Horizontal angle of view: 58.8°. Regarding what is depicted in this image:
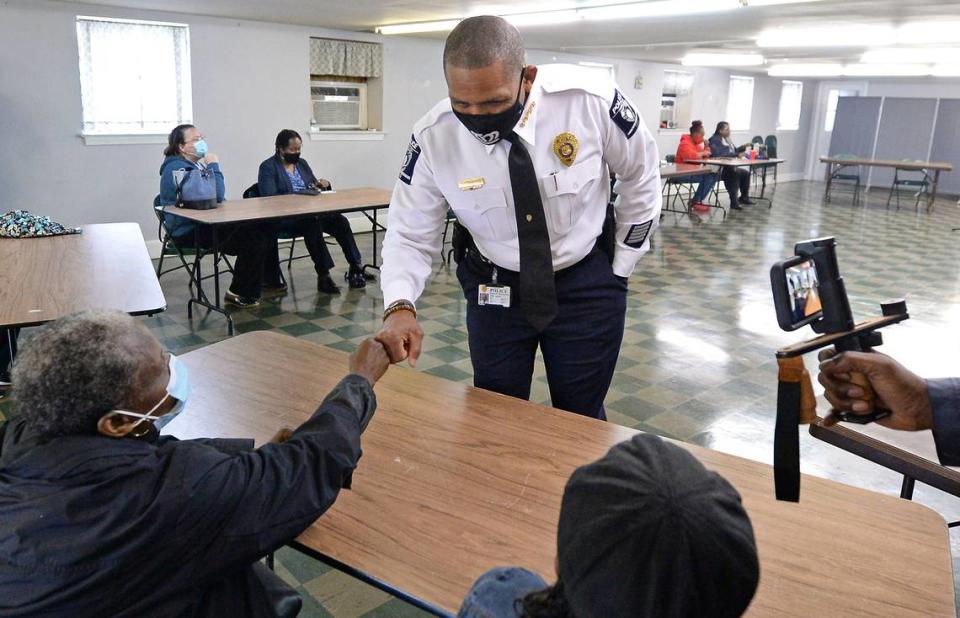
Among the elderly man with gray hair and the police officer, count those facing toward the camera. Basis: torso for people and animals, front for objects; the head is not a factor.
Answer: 1

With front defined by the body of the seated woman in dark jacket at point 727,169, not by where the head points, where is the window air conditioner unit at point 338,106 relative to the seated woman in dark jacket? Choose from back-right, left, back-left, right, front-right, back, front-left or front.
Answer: right

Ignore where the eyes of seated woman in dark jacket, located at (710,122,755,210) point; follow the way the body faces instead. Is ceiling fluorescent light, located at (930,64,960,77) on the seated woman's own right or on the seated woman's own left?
on the seated woman's own left

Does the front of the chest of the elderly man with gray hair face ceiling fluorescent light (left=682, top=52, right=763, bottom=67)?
yes

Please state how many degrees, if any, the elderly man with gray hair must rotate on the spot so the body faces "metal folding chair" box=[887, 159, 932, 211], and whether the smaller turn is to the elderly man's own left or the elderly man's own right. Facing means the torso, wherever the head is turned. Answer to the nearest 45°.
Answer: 0° — they already face it

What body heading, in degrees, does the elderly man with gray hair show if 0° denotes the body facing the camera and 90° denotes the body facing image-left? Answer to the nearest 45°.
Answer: approximately 225°

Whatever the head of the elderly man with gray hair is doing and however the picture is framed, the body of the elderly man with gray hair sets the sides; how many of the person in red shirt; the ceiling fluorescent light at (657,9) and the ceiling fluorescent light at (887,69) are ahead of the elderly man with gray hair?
3

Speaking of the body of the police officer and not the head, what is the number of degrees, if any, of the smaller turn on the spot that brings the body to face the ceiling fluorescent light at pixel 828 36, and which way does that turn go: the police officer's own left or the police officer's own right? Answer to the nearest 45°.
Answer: approximately 135° to the police officer's own left

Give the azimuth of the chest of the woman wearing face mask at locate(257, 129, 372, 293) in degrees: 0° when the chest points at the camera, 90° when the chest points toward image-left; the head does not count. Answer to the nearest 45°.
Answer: approximately 315°

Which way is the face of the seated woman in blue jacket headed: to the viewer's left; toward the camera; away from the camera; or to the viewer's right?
to the viewer's right

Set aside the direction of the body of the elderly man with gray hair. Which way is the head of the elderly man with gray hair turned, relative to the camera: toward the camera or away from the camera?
away from the camera
